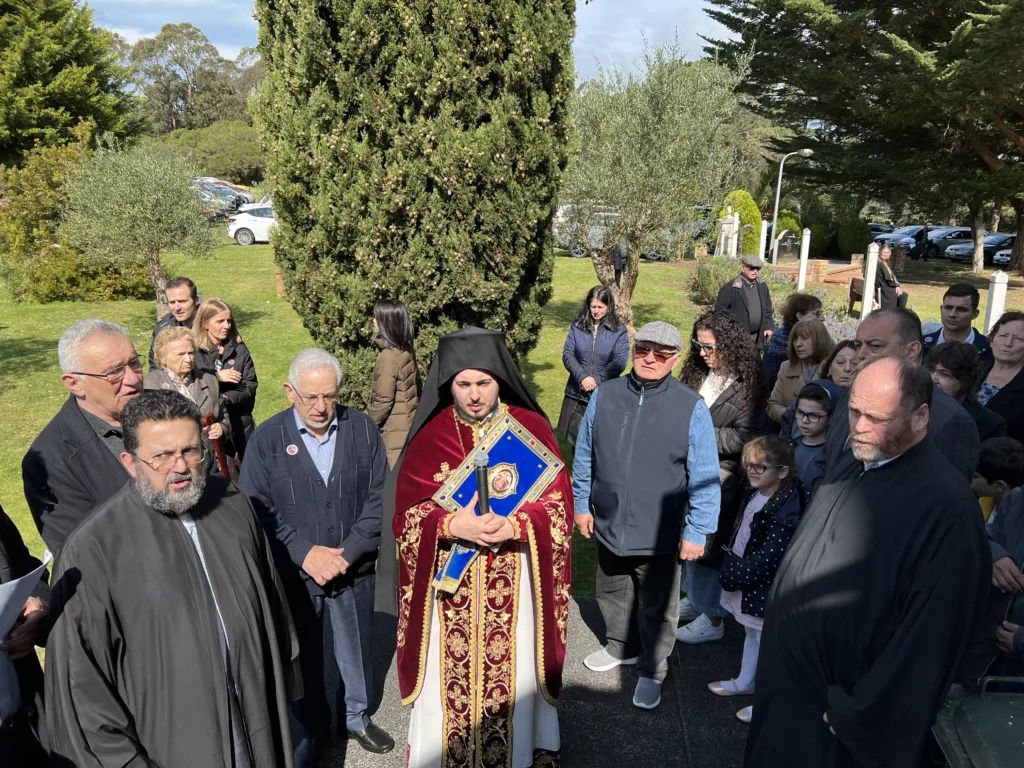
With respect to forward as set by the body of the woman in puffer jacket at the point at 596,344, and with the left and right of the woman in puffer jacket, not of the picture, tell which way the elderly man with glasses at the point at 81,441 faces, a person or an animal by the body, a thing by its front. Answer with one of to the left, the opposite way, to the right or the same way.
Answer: to the left

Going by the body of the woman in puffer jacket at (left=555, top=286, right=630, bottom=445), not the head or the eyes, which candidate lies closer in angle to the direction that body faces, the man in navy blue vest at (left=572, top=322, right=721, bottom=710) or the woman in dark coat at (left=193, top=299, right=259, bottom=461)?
the man in navy blue vest

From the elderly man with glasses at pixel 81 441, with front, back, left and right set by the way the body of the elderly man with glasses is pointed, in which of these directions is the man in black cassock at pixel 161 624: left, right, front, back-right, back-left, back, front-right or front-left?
front-right

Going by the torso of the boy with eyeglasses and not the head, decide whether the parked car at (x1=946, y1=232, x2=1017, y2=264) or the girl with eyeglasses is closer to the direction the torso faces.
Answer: the girl with eyeglasses

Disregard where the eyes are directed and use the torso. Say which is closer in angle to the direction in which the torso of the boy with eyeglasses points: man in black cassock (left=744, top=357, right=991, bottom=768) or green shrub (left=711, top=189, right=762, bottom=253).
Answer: the man in black cassock

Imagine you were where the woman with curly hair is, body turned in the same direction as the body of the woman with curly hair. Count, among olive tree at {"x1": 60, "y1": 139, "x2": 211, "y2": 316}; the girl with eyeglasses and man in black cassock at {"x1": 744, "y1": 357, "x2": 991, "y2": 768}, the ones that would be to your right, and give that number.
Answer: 1

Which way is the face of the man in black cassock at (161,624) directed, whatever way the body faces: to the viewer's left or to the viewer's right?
to the viewer's right

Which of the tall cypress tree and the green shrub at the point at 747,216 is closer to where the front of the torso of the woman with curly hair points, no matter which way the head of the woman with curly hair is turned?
the tall cypress tree

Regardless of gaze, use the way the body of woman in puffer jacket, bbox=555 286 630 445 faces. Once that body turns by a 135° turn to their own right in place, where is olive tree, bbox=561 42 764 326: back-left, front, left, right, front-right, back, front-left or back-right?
front-right
